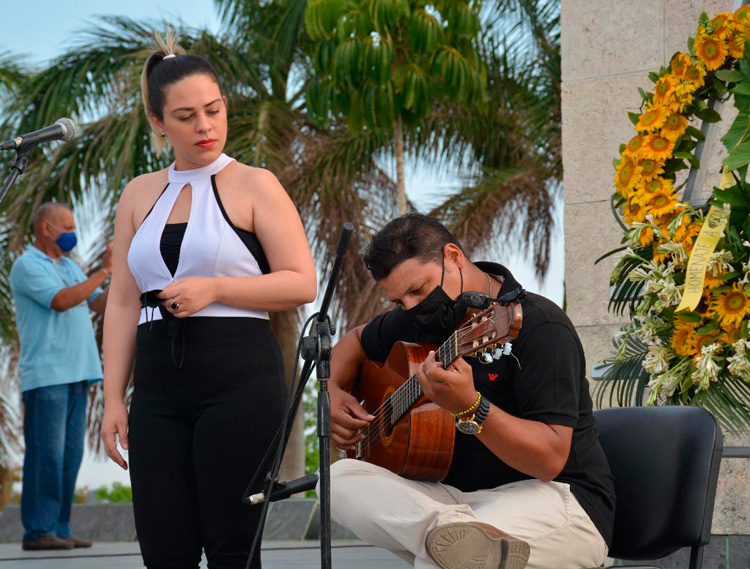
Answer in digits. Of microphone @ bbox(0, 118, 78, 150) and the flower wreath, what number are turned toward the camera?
1

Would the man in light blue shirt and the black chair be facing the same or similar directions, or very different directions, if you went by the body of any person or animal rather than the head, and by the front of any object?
very different directions

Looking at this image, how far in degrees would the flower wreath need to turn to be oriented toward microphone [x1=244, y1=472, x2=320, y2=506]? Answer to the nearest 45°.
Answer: approximately 45° to its right

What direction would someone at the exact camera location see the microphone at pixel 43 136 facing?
facing to the right of the viewer

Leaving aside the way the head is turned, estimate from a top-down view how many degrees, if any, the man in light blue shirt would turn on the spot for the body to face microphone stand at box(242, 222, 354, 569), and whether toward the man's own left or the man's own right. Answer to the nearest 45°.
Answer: approximately 90° to the man's own right

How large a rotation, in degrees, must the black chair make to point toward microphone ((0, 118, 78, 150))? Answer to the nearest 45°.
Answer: approximately 45° to its right

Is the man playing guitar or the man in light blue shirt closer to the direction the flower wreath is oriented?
the man playing guitar

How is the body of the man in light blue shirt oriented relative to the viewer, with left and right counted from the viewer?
facing to the right of the viewer
